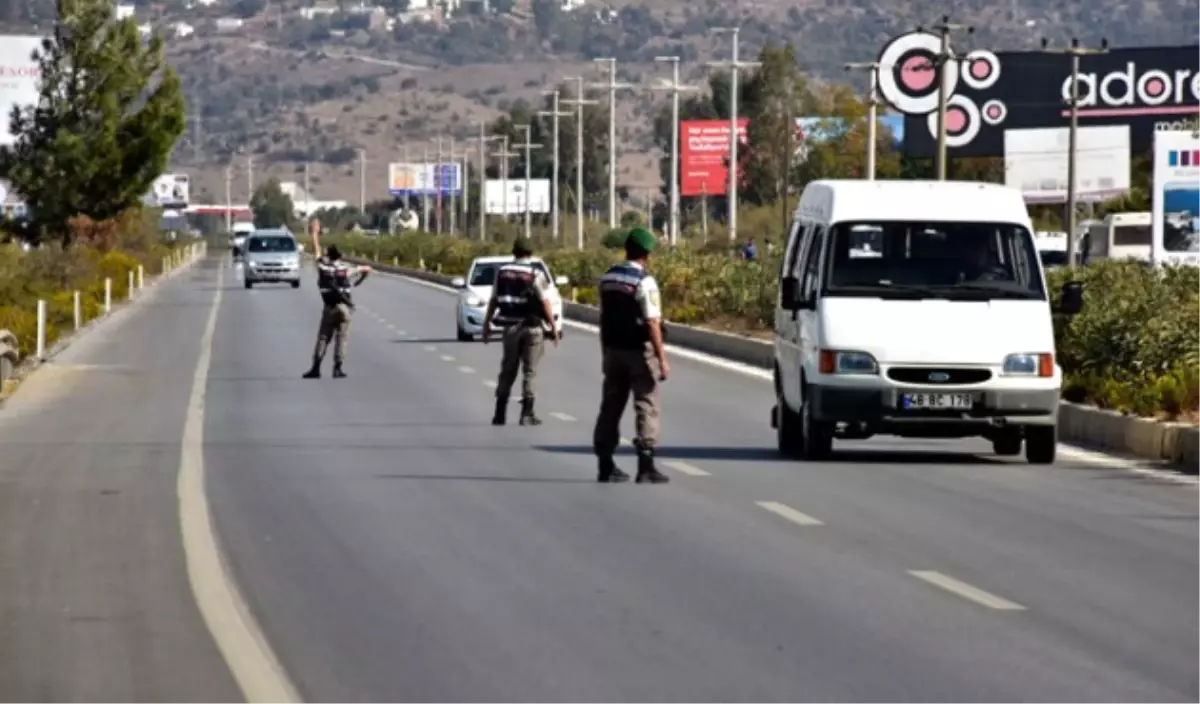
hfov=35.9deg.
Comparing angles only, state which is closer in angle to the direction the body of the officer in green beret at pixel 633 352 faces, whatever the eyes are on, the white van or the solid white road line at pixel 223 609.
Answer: the white van

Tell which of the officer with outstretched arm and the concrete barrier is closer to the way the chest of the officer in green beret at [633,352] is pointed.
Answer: the concrete barrier

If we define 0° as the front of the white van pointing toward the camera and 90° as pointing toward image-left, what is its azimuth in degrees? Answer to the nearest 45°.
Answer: approximately 0°

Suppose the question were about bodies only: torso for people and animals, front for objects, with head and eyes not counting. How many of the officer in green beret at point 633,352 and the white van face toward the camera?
1

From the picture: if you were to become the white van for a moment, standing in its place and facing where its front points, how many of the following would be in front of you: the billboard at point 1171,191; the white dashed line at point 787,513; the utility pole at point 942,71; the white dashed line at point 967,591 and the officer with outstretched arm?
2

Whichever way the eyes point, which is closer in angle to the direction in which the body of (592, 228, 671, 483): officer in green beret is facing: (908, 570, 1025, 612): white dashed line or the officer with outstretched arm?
the officer with outstretched arm

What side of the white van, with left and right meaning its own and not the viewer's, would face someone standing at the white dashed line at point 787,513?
front

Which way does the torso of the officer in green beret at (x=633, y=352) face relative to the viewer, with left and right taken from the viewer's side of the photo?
facing away from the viewer and to the right of the viewer

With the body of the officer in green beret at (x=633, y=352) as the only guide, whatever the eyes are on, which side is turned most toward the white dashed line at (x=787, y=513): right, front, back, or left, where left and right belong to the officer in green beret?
right

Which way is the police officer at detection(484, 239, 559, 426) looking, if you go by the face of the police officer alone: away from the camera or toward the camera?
away from the camera

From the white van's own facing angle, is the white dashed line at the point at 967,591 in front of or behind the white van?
in front

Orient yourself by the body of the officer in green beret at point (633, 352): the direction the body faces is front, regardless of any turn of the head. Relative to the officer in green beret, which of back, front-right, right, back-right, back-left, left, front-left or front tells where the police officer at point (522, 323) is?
front-left

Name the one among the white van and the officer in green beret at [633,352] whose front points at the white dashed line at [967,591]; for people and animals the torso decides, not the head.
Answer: the white van
